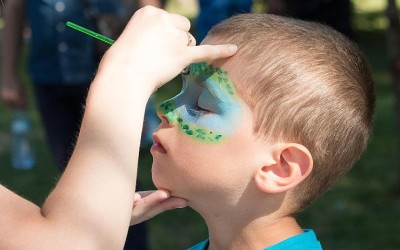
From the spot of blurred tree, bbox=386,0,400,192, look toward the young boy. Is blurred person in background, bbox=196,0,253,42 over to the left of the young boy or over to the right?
right

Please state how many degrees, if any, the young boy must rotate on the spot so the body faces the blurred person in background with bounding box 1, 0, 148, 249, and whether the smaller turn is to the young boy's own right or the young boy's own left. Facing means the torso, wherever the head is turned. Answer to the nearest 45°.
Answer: approximately 45° to the young boy's own right

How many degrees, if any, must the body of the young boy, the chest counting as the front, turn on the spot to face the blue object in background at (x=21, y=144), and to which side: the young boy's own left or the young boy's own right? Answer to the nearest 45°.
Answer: approximately 45° to the young boy's own right

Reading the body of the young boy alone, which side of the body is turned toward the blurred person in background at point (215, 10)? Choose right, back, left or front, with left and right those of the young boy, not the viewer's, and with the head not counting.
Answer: right

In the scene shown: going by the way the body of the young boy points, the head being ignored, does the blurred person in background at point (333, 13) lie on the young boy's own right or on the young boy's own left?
on the young boy's own right

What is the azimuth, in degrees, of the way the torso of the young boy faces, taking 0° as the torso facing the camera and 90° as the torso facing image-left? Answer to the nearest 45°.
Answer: approximately 90°
